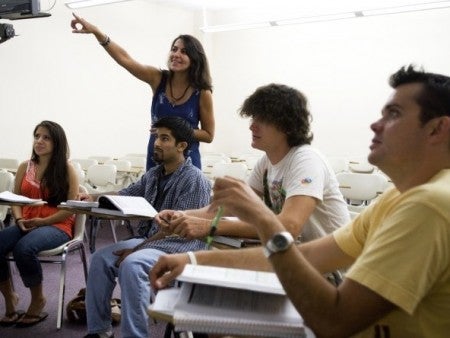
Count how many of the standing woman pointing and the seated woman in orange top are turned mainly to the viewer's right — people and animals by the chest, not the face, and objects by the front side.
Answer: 0

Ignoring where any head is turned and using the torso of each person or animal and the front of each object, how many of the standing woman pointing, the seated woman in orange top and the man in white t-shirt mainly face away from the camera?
0

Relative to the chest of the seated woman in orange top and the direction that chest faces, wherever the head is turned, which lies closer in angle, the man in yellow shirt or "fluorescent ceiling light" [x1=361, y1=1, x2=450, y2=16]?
the man in yellow shirt

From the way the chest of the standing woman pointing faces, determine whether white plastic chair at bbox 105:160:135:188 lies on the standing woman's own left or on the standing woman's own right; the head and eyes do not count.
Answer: on the standing woman's own right

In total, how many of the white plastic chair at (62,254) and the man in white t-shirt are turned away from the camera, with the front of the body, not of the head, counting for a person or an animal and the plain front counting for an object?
0

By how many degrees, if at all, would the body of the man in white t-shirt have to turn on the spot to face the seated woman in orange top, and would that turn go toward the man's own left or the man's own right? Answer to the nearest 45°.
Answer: approximately 90° to the man's own right

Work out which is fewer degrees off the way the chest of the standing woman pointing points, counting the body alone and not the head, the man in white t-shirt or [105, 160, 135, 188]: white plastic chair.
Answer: the man in white t-shirt

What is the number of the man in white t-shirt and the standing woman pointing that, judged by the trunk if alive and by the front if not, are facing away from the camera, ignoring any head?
0

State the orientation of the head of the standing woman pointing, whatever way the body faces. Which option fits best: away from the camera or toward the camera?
toward the camera
